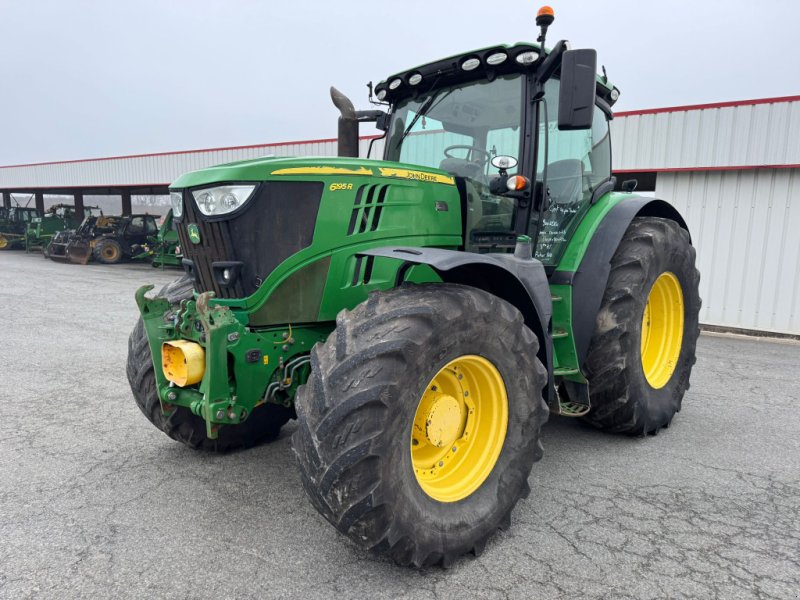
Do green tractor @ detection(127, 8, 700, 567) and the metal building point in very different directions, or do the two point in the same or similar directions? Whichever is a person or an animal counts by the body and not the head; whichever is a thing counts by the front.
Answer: same or similar directions

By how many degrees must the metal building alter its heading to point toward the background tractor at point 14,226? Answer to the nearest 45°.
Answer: approximately 90° to its right

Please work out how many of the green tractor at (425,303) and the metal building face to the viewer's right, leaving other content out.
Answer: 0

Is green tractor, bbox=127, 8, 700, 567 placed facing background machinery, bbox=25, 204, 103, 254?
no

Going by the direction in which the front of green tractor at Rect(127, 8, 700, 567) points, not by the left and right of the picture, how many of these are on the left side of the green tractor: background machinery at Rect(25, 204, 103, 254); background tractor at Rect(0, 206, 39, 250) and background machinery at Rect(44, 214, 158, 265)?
0

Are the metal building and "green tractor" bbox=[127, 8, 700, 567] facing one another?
no

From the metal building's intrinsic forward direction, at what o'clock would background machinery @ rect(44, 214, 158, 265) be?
The background machinery is roughly at 3 o'clock from the metal building.

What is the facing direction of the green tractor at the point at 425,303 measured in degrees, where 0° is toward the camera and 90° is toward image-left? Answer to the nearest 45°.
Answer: approximately 45°

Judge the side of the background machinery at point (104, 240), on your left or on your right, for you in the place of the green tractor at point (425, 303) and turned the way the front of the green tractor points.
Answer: on your right

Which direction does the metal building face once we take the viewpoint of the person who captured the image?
facing the viewer and to the left of the viewer

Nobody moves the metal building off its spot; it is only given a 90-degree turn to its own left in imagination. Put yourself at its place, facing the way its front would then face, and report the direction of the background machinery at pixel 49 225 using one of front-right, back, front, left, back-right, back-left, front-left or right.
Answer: back

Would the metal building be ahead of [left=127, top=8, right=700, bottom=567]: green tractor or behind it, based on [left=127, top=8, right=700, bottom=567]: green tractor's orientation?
behind

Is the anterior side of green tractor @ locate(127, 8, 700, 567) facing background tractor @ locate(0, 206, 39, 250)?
no

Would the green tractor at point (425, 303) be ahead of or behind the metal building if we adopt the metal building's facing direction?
ahead
